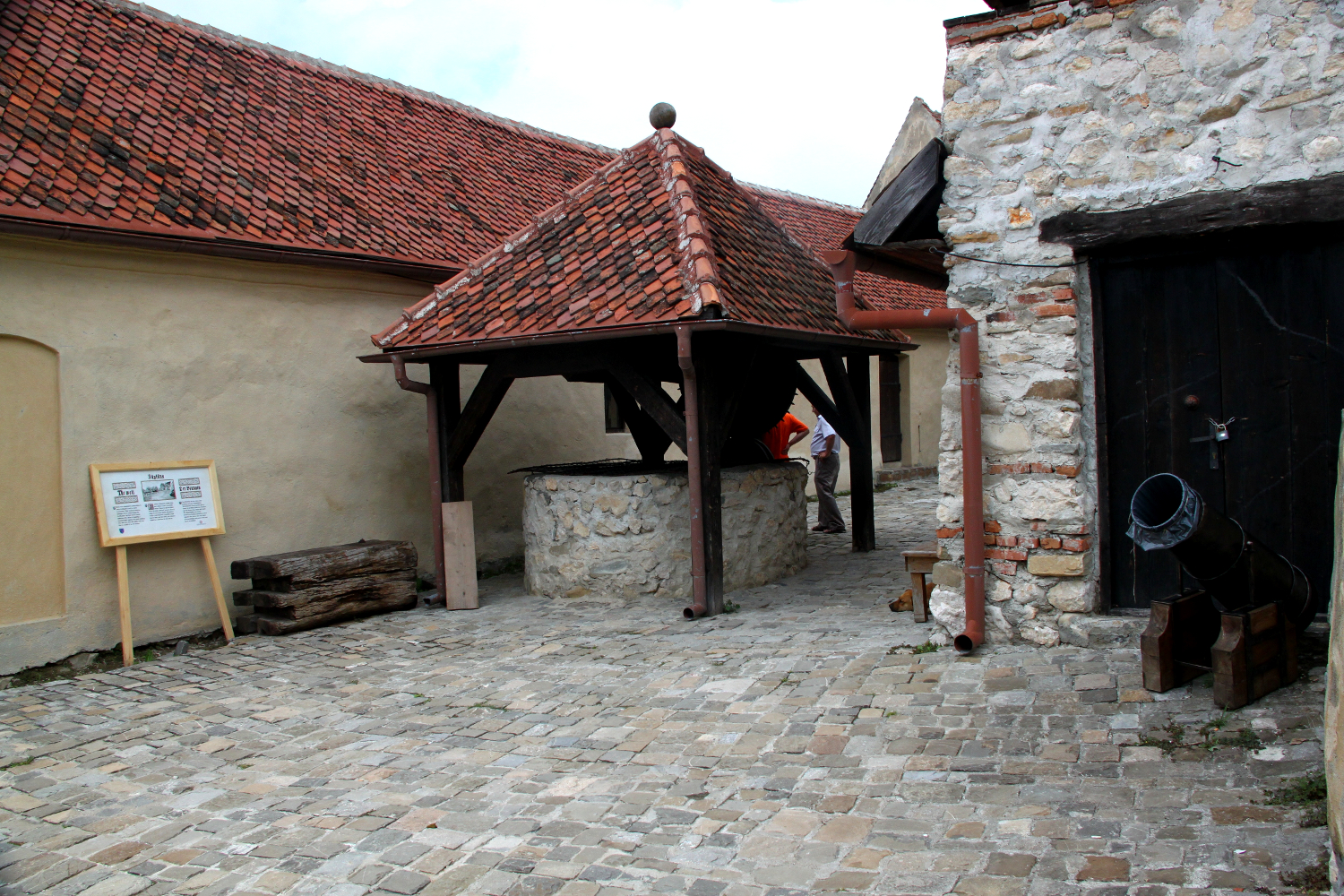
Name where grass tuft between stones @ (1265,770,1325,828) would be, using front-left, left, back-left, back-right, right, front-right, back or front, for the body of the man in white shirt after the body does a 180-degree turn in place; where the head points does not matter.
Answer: right

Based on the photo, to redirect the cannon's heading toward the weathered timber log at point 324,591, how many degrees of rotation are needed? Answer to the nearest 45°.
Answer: approximately 45° to its right

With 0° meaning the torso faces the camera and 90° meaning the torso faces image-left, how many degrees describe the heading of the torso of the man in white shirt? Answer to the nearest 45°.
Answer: approximately 90°

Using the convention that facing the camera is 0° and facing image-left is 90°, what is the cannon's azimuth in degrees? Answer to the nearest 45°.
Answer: approximately 45°

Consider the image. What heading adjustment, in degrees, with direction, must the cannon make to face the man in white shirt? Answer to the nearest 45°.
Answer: approximately 90° to its right

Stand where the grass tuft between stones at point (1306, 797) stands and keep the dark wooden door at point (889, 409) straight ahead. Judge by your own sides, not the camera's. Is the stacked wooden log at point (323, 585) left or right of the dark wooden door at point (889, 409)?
left

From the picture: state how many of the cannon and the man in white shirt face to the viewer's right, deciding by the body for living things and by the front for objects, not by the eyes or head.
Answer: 0

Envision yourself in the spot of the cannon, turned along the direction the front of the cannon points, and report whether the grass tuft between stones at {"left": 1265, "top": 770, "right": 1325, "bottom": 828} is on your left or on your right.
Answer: on your left

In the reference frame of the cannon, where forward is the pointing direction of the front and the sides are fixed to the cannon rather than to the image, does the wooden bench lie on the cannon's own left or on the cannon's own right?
on the cannon's own right

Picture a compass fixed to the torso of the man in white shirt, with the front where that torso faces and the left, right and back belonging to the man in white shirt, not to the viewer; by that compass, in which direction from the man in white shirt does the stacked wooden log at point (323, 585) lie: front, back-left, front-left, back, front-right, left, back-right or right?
front-left

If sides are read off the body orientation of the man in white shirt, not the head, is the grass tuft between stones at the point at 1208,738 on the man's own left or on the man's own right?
on the man's own left

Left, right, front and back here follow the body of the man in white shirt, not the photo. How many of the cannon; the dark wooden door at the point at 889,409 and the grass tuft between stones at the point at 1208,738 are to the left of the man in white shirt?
2
